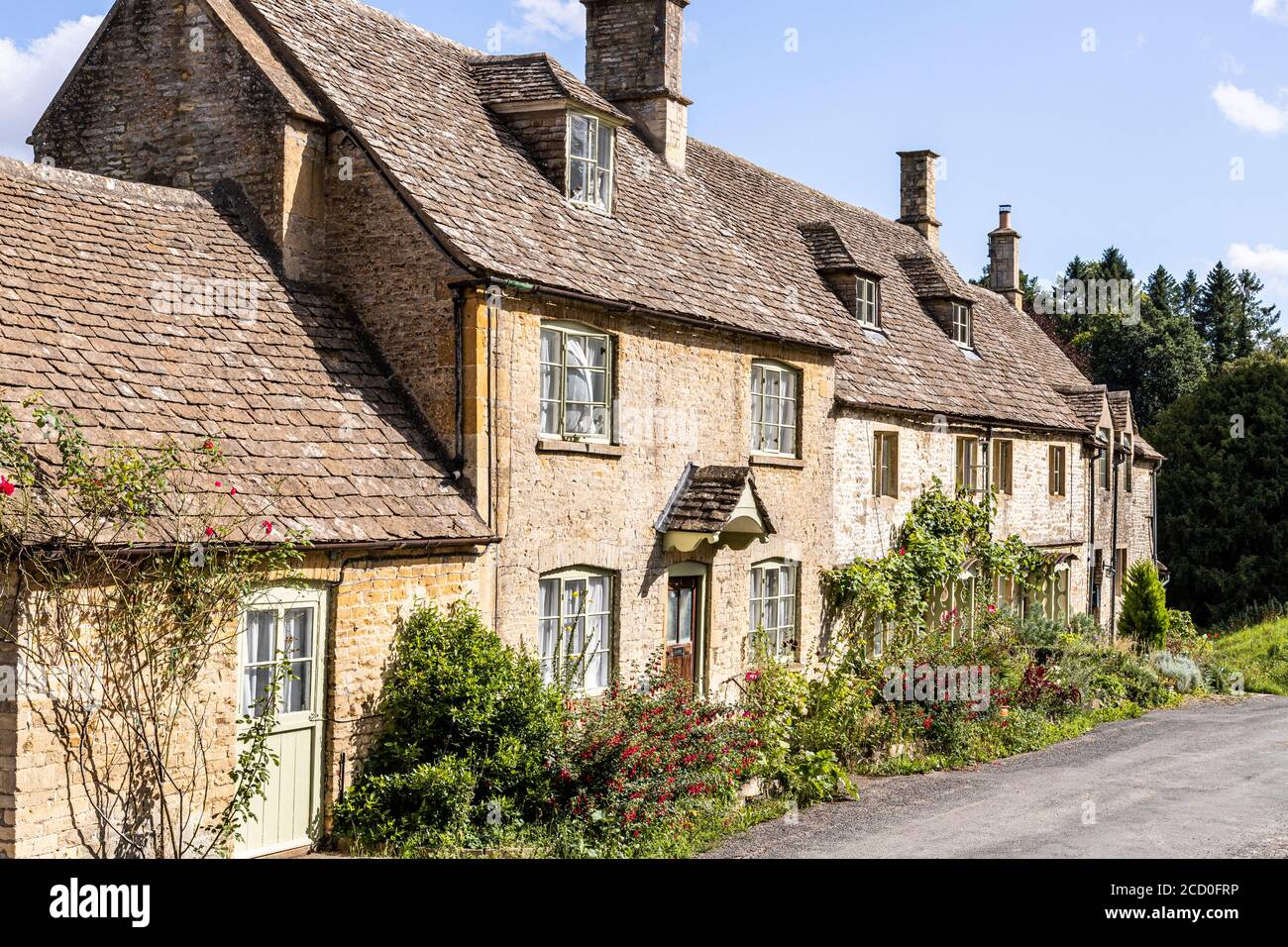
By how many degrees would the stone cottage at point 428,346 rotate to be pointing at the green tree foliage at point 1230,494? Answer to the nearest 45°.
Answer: approximately 90° to its left

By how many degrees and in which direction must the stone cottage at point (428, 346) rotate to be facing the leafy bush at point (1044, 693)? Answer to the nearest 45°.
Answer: approximately 90° to its left

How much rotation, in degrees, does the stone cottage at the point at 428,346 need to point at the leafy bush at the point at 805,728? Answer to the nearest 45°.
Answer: approximately 90° to its left

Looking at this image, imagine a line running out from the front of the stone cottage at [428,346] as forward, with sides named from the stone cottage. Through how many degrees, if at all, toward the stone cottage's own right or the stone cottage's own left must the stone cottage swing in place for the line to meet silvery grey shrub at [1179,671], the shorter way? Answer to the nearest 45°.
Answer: approximately 90° to the stone cottage's own left

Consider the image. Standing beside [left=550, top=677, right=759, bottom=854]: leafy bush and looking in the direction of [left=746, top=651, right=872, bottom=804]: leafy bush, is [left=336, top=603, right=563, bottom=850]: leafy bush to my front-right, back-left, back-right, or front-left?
back-left

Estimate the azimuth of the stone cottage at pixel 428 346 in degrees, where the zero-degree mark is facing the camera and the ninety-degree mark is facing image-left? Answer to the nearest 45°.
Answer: approximately 315°
